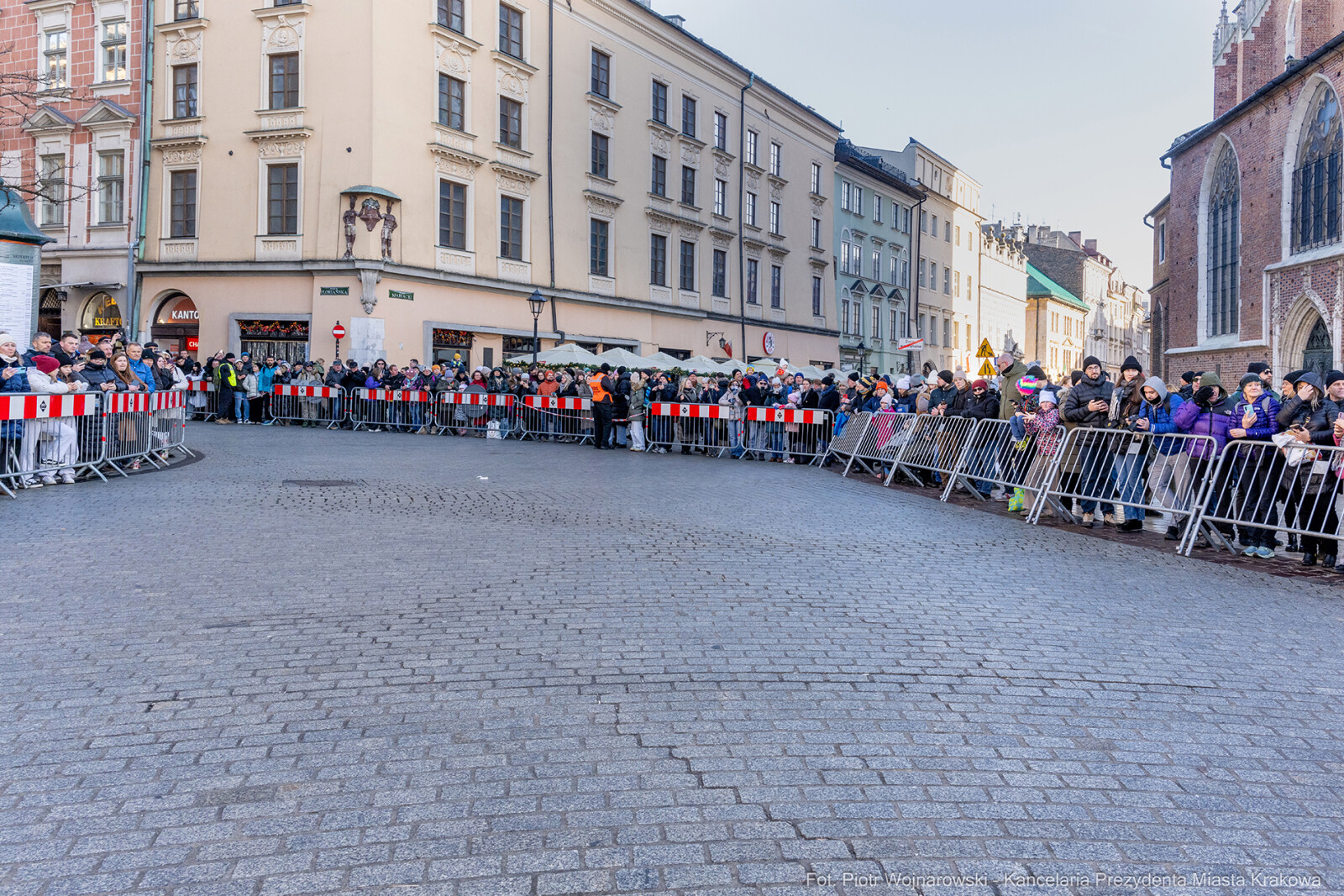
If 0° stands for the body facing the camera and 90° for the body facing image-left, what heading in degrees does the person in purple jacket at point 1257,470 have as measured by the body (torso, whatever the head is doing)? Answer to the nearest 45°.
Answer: approximately 0°

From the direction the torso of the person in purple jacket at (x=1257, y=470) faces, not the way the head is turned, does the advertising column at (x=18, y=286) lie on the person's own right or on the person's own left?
on the person's own right
